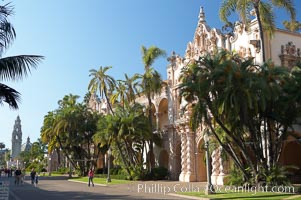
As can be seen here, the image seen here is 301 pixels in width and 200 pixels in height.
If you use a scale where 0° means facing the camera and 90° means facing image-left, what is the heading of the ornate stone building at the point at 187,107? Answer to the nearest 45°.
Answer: approximately 45°

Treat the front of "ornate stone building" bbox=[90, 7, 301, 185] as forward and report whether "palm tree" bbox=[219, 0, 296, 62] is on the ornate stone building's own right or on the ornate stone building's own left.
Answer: on the ornate stone building's own left

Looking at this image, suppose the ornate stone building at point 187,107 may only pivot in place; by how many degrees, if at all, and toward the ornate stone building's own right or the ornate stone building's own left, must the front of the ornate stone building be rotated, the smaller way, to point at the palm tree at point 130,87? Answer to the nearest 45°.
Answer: approximately 90° to the ornate stone building's own right

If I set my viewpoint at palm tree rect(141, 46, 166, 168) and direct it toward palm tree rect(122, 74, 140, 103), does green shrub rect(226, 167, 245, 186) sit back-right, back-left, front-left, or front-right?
back-left

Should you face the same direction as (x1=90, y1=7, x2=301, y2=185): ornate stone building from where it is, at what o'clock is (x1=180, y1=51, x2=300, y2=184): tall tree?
The tall tree is roughly at 10 o'clock from the ornate stone building.
